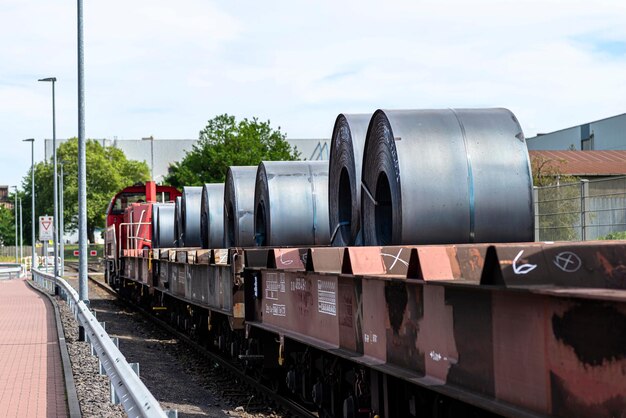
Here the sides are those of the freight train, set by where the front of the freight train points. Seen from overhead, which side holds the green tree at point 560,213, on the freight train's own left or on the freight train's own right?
on the freight train's own right

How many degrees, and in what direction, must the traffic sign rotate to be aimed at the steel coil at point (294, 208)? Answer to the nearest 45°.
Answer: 0° — it already faces it

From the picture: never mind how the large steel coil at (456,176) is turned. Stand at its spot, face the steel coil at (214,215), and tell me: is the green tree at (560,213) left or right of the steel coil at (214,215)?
right

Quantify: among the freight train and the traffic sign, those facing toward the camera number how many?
1

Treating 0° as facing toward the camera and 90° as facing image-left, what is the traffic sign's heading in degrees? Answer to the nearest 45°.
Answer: approximately 0°

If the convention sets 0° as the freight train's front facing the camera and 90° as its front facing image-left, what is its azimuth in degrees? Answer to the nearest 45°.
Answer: approximately 135°

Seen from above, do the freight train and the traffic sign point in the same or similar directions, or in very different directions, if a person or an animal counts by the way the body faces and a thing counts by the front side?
very different directions
